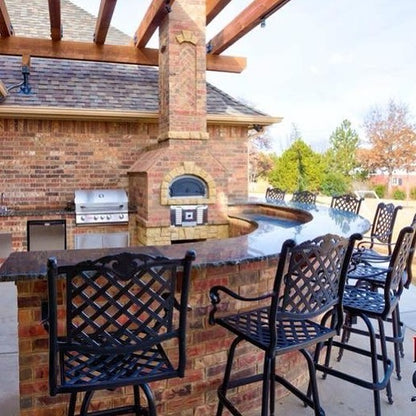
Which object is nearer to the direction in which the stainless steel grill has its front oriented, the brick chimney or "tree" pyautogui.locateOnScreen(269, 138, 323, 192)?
the brick chimney

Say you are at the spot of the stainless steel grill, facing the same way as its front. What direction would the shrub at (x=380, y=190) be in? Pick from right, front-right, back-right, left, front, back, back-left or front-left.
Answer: back-left

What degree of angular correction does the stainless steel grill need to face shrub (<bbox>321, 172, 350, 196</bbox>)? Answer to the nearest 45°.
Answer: approximately 135° to its left

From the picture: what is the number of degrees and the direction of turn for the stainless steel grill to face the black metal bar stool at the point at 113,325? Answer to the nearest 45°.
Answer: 0° — it already faces it

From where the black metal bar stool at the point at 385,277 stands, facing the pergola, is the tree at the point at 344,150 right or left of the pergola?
right

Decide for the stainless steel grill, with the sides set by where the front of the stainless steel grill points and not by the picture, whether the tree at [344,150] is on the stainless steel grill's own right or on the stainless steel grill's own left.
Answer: on the stainless steel grill's own left

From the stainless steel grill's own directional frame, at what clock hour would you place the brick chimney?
The brick chimney is roughly at 10 o'clock from the stainless steel grill.

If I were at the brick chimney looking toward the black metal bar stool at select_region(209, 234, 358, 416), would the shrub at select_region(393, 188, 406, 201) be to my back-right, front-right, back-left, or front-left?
back-left

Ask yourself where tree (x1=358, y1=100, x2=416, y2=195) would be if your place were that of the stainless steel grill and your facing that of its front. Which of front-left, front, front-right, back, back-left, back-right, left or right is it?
back-left

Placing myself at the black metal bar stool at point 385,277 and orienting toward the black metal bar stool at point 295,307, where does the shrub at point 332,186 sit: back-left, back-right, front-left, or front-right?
back-right

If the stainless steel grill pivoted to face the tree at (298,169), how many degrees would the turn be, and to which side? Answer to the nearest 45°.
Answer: approximately 135° to its left

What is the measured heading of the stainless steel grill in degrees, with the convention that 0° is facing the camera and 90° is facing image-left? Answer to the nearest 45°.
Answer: approximately 0°
